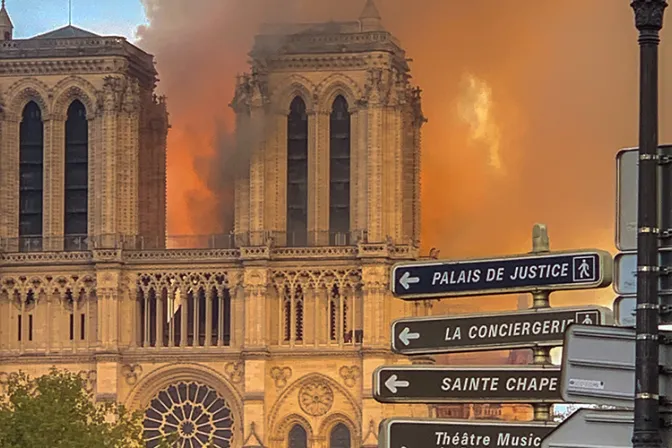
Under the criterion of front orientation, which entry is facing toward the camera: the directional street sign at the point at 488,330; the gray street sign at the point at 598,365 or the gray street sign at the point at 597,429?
the directional street sign

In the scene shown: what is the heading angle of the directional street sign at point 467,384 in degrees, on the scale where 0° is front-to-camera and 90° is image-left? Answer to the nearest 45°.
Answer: approximately 0°

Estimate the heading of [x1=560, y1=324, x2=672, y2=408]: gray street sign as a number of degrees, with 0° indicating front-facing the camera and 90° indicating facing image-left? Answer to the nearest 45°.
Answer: approximately 180°

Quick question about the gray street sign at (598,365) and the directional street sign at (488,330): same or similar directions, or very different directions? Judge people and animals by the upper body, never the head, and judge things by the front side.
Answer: very different directions

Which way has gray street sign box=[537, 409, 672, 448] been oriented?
away from the camera

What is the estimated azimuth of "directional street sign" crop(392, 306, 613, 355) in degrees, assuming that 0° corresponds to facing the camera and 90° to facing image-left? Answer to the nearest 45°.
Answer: approximately 0°
